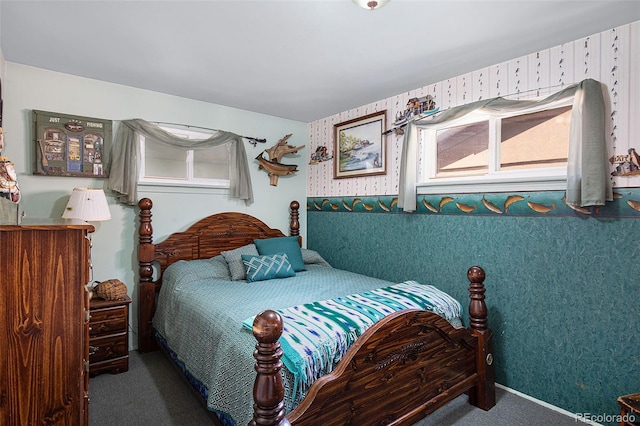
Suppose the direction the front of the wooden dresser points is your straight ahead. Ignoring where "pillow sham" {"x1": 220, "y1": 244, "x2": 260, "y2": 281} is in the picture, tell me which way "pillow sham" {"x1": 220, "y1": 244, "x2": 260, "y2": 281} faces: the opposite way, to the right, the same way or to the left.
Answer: to the right

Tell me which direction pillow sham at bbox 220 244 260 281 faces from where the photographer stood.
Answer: facing the viewer and to the right of the viewer

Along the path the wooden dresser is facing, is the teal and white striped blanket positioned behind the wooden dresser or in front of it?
in front

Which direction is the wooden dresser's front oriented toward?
to the viewer's right

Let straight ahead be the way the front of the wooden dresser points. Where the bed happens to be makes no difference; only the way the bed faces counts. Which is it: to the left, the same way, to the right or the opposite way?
to the right

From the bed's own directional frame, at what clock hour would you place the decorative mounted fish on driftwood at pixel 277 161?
The decorative mounted fish on driftwood is roughly at 7 o'clock from the bed.

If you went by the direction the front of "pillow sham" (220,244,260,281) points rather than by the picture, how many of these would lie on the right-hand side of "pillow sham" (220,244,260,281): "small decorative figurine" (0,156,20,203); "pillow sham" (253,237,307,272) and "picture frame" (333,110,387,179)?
1

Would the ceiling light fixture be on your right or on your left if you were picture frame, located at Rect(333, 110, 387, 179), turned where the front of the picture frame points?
on your left

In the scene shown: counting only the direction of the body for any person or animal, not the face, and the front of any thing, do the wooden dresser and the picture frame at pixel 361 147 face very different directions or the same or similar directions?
very different directions

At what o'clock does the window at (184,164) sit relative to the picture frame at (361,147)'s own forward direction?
The window is roughly at 1 o'clock from the picture frame.
